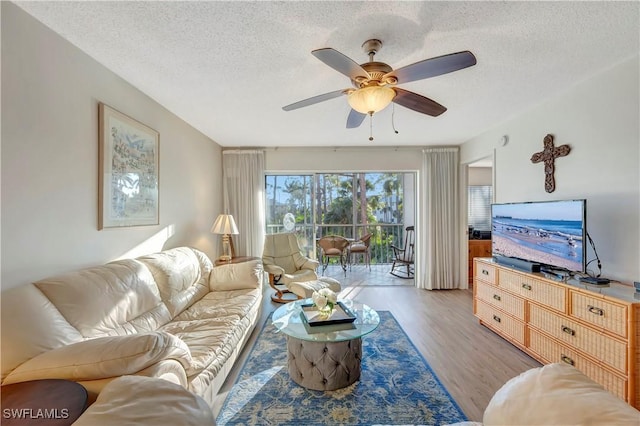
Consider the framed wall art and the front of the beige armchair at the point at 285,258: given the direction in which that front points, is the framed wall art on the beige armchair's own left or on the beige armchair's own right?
on the beige armchair's own right

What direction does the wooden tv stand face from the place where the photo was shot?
facing the viewer and to the left of the viewer

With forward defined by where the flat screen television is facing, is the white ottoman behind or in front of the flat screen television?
in front

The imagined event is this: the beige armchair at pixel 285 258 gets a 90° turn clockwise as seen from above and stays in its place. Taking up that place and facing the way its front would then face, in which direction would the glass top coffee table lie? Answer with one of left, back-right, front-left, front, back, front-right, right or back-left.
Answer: front-left

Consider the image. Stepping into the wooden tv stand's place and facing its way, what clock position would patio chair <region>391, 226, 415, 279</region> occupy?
The patio chair is roughly at 3 o'clock from the wooden tv stand.

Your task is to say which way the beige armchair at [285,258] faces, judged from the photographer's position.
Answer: facing the viewer and to the right of the viewer

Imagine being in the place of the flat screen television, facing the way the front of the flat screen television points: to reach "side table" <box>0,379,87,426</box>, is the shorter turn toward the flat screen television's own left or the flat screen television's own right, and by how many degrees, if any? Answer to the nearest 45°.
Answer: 0° — it already faces it

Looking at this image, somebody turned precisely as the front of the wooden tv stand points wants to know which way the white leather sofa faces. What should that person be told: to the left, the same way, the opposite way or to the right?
the opposite way

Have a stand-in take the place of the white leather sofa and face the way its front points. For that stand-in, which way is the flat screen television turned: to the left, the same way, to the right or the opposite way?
the opposite way

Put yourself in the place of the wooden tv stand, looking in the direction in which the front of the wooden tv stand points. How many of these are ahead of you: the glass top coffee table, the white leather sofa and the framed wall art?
3

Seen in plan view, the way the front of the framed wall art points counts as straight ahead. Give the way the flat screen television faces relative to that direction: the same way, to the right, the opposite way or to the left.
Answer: the opposite way

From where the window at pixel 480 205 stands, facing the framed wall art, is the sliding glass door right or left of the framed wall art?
right

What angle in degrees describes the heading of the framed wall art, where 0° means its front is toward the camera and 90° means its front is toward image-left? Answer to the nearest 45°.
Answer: approximately 315°

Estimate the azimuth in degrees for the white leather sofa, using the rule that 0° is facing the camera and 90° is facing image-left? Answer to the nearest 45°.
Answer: approximately 315°

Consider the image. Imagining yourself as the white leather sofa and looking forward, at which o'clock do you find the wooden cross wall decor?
The wooden cross wall decor is roughly at 11 o'clock from the white leather sofa.
